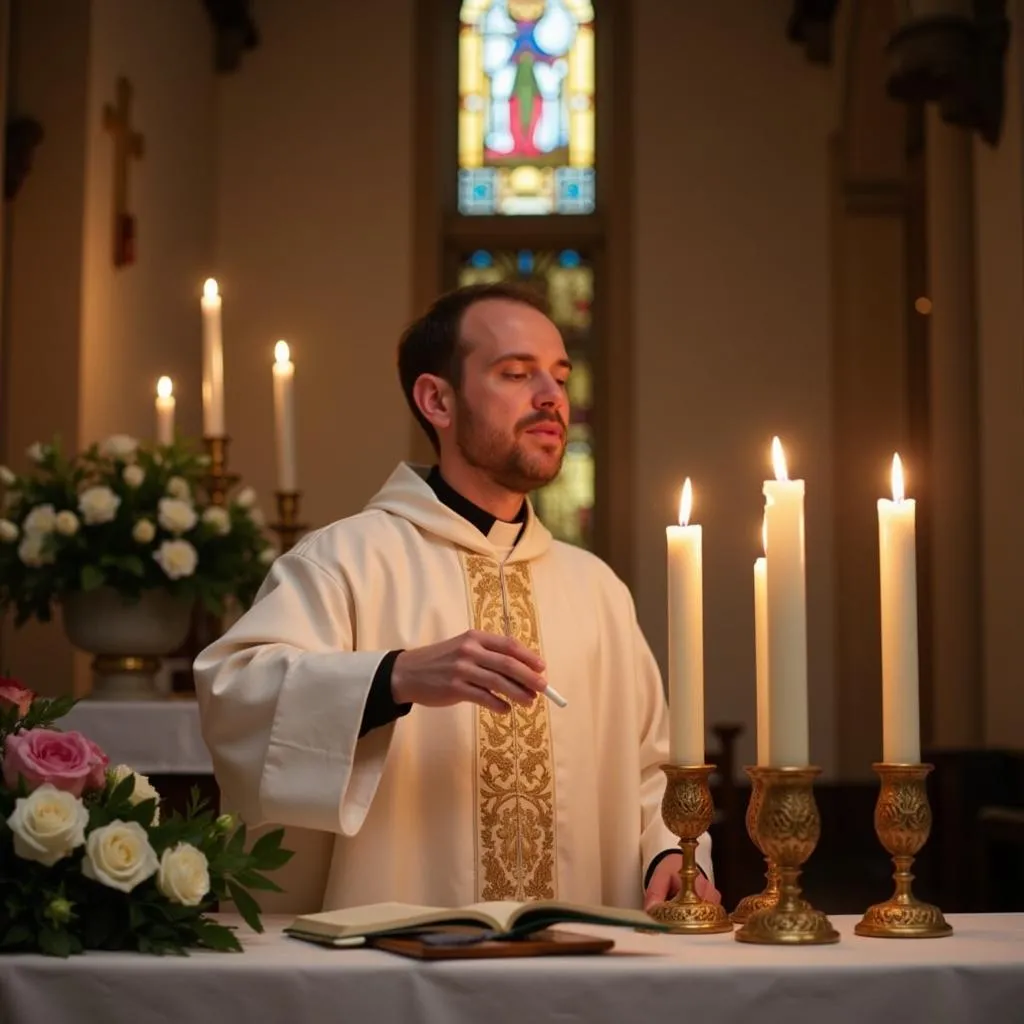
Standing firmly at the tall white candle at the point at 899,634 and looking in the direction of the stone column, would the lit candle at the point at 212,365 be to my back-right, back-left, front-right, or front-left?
front-left

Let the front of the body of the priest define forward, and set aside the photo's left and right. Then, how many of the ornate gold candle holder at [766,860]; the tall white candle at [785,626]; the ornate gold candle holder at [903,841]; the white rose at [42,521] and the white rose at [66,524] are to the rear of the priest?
2

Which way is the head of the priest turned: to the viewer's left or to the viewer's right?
to the viewer's right

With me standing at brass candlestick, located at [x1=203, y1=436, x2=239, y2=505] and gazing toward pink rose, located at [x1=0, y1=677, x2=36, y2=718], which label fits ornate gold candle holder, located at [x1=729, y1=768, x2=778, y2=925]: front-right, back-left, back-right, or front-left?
front-left

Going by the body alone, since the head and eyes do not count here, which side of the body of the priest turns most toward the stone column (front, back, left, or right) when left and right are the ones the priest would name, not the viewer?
left

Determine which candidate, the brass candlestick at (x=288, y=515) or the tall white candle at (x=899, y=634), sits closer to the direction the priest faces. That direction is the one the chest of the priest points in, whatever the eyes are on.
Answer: the tall white candle

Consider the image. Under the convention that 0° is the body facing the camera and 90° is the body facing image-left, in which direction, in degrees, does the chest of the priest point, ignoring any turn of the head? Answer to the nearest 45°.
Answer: approximately 315°

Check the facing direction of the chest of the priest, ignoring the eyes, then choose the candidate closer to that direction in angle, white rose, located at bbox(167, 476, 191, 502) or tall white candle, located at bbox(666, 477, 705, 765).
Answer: the tall white candle

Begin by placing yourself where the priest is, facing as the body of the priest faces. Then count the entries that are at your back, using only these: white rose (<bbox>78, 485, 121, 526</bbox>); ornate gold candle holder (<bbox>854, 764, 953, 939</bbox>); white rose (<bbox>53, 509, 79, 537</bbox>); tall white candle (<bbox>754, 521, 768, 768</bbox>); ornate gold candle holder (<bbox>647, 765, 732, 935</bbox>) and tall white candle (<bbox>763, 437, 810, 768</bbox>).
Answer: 2

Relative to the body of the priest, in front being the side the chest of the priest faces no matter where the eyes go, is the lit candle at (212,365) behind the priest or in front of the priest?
behind

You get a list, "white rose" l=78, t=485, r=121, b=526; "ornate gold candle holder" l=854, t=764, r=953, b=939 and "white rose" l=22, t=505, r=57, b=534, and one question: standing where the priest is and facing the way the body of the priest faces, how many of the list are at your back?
2
